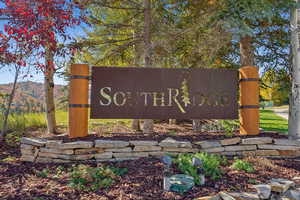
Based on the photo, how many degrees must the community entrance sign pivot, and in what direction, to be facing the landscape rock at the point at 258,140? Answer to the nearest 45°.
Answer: approximately 90° to its left

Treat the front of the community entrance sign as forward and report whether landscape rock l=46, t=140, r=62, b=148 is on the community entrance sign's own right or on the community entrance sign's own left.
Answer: on the community entrance sign's own right

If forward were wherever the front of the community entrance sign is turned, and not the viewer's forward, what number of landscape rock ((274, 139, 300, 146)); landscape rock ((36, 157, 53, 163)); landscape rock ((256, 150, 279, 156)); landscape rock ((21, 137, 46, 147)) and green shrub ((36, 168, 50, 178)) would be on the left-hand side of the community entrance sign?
2

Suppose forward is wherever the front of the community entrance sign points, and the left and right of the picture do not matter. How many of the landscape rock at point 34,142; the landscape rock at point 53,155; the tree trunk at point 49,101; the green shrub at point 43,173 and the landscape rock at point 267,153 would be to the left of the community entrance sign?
1

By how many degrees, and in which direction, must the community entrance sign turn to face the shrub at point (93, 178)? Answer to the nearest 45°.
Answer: approximately 45° to its right

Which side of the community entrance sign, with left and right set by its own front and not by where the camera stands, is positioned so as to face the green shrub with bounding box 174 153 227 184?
front

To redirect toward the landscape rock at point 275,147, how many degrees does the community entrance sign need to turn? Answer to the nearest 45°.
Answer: approximately 90° to its left

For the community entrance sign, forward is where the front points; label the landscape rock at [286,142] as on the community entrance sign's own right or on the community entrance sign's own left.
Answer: on the community entrance sign's own left

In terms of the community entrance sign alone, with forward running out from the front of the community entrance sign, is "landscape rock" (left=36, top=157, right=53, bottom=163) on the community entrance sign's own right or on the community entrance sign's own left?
on the community entrance sign's own right

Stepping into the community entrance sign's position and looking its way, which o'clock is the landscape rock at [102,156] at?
The landscape rock is roughly at 2 o'clock from the community entrance sign.

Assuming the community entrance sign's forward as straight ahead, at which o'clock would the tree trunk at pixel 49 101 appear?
The tree trunk is roughly at 4 o'clock from the community entrance sign.

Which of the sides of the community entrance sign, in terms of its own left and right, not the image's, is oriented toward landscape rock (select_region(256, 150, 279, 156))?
left

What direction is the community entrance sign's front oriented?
toward the camera

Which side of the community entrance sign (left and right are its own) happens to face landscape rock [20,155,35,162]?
right

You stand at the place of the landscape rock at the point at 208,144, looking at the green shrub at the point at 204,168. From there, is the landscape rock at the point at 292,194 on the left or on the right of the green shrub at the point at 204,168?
left

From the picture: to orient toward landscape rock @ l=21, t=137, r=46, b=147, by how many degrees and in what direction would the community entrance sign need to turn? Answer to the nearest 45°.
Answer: approximately 90° to its right
